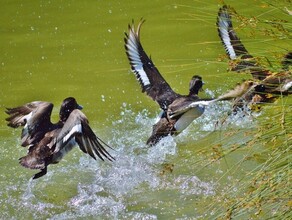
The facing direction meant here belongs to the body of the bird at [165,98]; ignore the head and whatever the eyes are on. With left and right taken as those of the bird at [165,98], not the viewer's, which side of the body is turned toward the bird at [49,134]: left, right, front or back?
back

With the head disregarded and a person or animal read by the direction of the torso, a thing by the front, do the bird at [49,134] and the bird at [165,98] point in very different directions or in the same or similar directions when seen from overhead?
same or similar directions

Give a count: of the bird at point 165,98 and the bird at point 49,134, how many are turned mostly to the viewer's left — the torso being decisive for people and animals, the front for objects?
0

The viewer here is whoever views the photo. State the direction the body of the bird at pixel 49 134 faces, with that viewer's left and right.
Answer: facing away from the viewer and to the right of the viewer

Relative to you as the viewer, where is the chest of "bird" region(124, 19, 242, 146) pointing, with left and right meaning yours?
facing away from the viewer and to the right of the viewer

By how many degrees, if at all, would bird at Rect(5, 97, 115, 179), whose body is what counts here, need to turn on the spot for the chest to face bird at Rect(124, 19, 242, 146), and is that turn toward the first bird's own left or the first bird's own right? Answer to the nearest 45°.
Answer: approximately 45° to the first bird's own right
